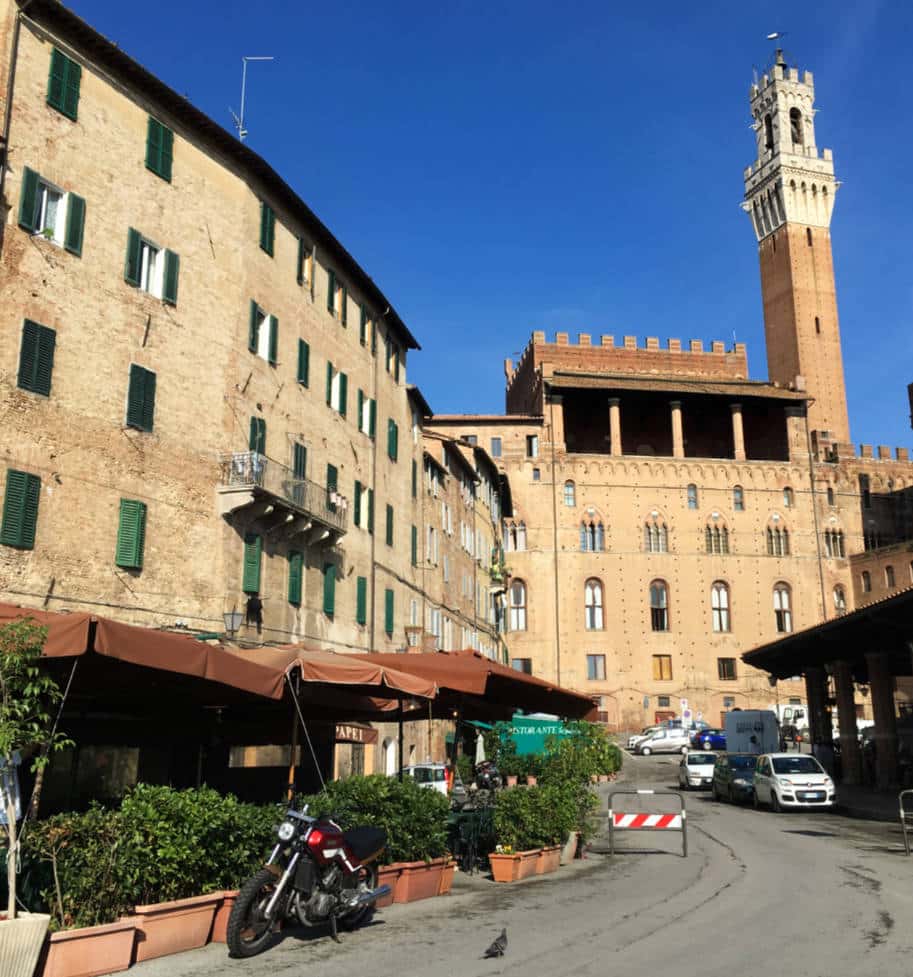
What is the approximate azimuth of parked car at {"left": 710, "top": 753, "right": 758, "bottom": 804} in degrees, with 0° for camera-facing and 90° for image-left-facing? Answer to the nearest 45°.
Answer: approximately 315°

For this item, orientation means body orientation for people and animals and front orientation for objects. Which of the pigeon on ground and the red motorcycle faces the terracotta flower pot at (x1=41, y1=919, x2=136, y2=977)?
the red motorcycle

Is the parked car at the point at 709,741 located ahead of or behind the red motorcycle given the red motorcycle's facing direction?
behind

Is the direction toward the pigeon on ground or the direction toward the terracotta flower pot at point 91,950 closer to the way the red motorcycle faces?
the terracotta flower pot

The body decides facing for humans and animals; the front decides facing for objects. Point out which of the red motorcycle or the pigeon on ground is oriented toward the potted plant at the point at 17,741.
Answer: the red motorcycle
